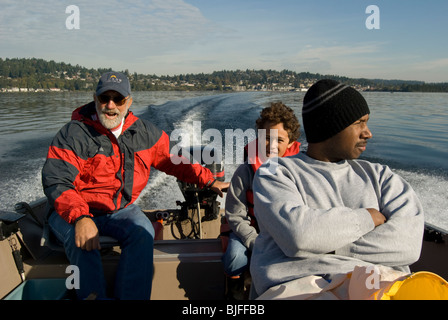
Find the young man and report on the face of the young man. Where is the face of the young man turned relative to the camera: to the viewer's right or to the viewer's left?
to the viewer's right

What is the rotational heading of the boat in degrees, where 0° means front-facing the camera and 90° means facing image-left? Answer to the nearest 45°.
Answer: approximately 0°
